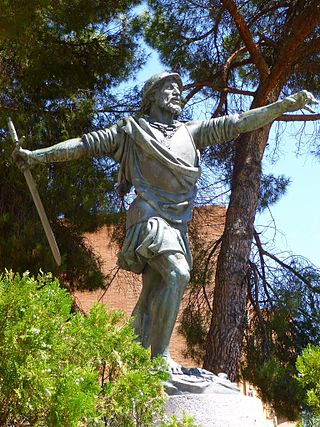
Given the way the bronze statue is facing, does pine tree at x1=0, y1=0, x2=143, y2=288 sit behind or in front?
behind

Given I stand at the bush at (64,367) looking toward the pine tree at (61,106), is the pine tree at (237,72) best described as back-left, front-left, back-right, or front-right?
front-right

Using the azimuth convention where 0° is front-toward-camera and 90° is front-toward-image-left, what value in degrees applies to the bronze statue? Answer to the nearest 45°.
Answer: approximately 315°

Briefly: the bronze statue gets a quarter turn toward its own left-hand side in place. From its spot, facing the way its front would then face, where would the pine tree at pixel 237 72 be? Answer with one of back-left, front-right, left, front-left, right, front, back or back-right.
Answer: front-left

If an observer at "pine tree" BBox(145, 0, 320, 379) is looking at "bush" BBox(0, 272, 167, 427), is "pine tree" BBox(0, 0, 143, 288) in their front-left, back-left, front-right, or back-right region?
front-right
